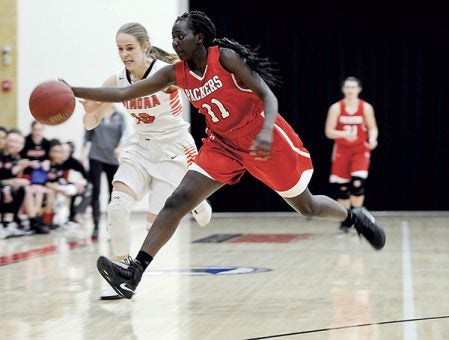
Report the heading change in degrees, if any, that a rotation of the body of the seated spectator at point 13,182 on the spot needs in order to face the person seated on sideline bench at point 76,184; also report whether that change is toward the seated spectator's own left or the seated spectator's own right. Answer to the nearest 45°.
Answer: approximately 90° to the seated spectator's own left

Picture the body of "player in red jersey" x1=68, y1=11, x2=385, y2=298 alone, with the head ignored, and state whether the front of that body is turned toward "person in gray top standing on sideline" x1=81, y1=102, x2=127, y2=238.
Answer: no

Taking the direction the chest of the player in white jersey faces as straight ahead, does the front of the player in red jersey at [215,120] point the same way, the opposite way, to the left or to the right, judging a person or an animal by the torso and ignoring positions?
the same way

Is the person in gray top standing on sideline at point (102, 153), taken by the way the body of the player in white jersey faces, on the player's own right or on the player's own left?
on the player's own right

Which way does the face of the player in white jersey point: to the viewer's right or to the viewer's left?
to the viewer's left

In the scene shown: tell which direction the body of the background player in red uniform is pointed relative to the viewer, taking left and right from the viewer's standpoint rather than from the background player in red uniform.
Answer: facing the viewer

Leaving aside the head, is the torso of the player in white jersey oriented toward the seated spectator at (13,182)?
no

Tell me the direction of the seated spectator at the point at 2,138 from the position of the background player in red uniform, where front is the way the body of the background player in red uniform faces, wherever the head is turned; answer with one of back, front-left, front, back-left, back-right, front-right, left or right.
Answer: right

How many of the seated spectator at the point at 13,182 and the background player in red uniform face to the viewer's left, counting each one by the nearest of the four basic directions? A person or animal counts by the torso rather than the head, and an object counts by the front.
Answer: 0

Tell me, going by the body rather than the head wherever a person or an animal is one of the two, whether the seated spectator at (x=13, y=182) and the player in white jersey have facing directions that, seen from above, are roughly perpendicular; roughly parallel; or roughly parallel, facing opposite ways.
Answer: roughly perpendicular

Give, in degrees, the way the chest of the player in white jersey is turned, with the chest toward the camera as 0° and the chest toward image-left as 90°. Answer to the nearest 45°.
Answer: approximately 45°

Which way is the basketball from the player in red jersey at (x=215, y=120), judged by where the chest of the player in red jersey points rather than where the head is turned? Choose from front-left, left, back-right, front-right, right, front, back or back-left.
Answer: front-right

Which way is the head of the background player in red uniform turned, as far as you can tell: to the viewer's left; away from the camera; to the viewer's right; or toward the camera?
toward the camera

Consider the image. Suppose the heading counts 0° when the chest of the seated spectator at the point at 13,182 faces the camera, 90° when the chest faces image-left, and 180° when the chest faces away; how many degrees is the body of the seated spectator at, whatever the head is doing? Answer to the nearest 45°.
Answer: approximately 315°

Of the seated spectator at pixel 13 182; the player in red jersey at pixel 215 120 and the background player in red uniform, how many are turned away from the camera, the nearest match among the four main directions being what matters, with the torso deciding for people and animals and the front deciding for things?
0

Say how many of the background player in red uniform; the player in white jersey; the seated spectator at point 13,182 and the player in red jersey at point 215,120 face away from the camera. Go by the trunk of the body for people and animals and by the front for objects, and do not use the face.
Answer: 0
